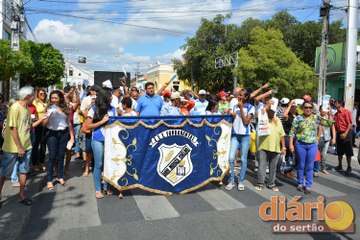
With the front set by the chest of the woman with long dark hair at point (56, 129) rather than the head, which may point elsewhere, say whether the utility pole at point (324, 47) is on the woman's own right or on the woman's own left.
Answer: on the woman's own left

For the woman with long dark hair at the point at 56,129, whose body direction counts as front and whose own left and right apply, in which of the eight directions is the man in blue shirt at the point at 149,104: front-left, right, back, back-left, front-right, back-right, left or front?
left

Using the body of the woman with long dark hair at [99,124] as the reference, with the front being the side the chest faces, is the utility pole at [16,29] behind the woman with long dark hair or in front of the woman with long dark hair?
behind

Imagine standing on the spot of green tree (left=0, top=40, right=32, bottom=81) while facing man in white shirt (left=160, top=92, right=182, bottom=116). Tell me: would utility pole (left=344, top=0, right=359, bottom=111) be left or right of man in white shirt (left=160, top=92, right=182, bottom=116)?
left

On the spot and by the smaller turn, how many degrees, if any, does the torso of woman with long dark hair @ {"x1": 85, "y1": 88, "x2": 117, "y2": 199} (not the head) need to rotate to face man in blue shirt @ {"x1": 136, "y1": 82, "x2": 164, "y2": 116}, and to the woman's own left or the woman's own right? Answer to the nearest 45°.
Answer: approximately 90° to the woman's own left

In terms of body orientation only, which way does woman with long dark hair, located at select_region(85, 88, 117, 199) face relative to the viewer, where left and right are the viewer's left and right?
facing the viewer and to the right of the viewer

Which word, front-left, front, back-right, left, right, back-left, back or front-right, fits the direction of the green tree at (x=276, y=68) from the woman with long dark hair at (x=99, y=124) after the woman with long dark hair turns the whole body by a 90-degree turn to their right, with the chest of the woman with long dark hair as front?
back

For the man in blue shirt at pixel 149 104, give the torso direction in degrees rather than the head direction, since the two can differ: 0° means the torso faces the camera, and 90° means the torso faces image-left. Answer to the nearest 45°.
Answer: approximately 0°

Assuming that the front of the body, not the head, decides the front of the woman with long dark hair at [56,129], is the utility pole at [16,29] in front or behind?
behind

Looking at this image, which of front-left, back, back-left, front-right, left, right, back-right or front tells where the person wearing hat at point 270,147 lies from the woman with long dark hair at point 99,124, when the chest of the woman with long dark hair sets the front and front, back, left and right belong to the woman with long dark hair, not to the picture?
front-left

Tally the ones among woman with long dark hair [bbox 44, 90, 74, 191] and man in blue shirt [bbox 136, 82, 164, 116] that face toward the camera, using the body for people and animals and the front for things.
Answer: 2

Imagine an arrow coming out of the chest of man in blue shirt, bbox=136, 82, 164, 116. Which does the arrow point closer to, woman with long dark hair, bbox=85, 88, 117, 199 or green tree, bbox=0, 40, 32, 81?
the woman with long dark hair

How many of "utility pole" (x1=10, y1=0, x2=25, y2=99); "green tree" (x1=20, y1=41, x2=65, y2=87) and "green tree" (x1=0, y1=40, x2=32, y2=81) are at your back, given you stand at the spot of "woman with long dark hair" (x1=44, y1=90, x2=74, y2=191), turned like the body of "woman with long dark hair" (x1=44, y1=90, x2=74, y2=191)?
3
